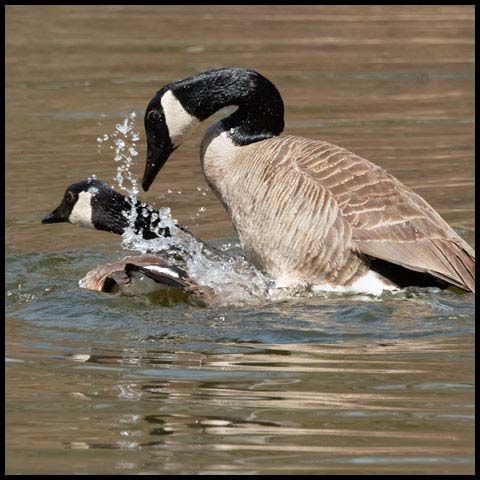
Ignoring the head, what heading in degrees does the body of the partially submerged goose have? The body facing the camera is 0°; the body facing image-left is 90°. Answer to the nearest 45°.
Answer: approximately 90°

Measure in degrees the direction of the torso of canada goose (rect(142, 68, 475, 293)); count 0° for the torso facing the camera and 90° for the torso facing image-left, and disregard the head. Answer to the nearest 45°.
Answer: approximately 90°
